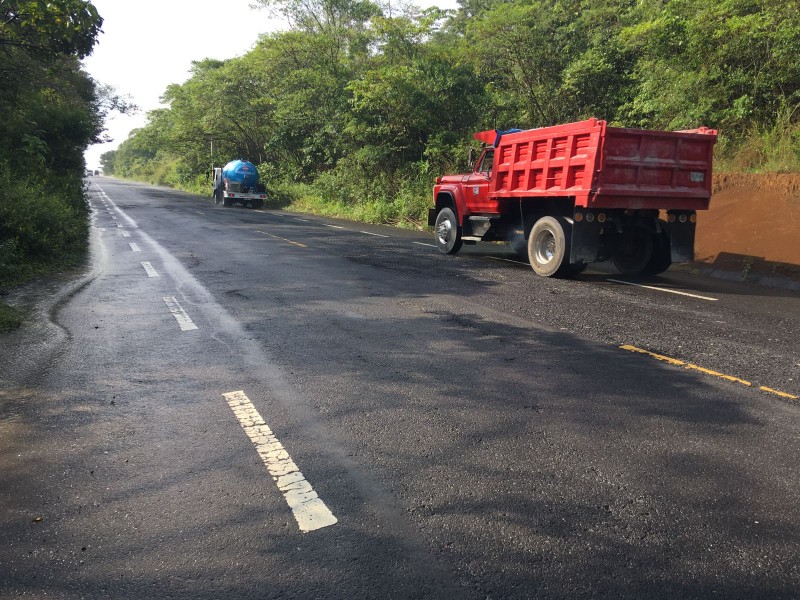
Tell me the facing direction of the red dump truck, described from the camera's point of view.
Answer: facing away from the viewer and to the left of the viewer

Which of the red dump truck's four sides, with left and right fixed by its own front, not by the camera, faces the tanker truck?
front

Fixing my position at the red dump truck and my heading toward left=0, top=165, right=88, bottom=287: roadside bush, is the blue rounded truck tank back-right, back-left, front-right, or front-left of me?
front-right

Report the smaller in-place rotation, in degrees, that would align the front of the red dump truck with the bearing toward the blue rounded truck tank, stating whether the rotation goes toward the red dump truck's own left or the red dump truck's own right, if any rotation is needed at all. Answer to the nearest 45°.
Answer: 0° — it already faces it

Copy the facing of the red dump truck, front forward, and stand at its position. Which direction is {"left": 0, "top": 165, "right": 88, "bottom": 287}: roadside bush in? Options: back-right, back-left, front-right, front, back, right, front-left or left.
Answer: front-left

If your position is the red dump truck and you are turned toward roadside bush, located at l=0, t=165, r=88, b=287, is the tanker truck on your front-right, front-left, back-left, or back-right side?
front-right
